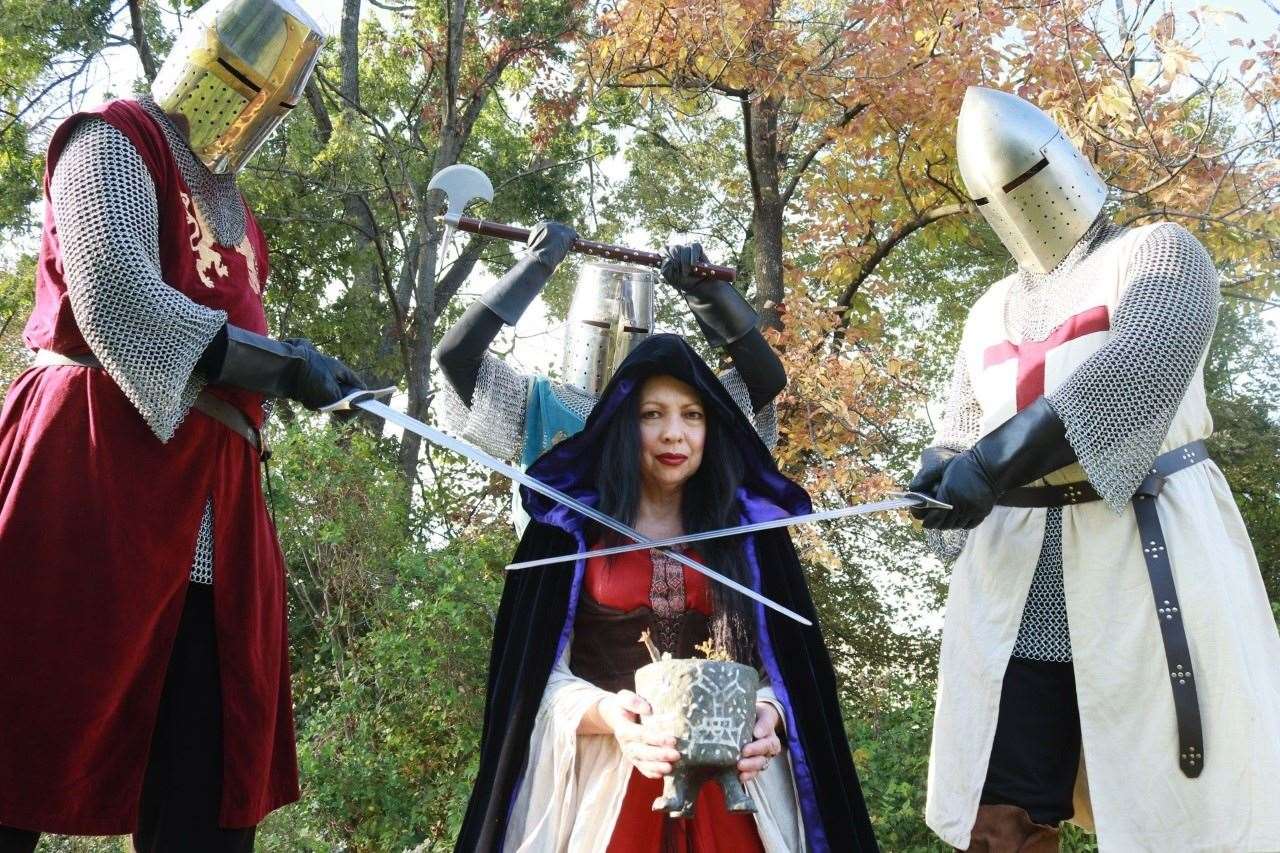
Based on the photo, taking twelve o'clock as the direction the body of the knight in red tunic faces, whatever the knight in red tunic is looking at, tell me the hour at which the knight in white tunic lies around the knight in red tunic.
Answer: The knight in white tunic is roughly at 11 o'clock from the knight in red tunic.

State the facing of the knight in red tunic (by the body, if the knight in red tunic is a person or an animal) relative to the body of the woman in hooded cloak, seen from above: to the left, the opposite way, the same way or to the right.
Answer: to the left

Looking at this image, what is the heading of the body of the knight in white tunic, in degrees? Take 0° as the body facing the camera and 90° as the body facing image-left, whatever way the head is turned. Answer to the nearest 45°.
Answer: approximately 45°

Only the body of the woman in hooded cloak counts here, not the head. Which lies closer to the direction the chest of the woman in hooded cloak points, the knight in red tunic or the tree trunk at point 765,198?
the knight in red tunic

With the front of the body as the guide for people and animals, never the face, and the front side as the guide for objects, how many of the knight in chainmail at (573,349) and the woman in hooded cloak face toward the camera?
2

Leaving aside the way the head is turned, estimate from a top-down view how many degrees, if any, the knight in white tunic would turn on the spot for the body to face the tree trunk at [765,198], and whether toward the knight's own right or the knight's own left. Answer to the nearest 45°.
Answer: approximately 90° to the knight's own right

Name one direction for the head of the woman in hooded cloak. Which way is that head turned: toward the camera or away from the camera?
toward the camera

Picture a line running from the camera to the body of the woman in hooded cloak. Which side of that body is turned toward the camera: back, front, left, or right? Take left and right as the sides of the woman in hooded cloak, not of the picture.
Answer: front

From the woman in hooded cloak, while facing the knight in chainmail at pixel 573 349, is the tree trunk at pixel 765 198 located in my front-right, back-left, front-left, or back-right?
front-right

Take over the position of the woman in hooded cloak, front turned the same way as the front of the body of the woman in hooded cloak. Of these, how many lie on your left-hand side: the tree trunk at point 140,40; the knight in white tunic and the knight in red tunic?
1

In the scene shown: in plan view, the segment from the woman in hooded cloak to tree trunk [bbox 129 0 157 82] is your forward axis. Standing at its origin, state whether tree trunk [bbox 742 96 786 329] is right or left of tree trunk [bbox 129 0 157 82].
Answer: right

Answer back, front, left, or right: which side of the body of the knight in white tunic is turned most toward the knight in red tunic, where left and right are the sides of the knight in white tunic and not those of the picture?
front

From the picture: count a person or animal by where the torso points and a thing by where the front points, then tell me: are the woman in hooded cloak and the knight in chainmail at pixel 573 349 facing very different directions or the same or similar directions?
same or similar directions

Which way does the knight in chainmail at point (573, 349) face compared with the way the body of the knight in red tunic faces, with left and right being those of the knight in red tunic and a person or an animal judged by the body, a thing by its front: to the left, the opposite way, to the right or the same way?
to the right

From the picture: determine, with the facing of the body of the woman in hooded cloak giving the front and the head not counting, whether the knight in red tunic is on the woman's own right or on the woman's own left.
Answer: on the woman's own right

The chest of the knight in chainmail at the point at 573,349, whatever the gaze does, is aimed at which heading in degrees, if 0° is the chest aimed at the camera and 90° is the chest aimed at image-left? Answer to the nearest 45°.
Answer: approximately 0°
